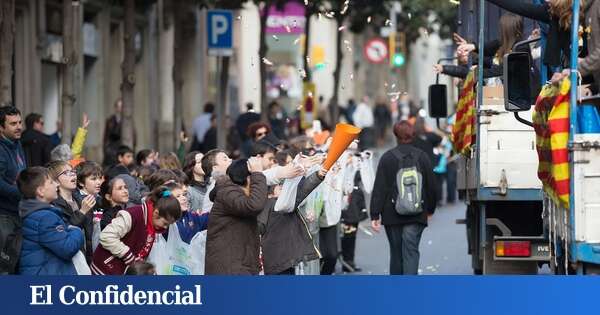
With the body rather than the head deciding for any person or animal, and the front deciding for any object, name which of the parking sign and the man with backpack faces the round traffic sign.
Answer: the man with backpack

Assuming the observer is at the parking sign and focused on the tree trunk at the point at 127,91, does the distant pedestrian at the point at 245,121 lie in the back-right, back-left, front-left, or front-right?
back-right

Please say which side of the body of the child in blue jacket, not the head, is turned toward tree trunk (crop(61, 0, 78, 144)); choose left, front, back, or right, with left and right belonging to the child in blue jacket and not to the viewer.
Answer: left

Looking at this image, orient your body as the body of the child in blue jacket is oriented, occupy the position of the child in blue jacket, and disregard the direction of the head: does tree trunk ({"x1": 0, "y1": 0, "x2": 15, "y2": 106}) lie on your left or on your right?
on your left

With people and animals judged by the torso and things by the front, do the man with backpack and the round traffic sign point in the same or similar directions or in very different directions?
very different directions

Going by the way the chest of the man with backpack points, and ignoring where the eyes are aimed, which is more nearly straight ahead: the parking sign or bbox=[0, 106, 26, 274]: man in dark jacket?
the parking sign

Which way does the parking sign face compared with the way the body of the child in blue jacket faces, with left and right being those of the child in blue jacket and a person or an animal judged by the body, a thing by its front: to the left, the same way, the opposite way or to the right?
to the right

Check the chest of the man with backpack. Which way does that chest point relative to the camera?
away from the camera

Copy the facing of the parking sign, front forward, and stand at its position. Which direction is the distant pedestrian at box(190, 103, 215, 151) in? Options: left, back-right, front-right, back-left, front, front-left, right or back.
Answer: back

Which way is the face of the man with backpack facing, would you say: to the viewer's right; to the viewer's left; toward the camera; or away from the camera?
away from the camera

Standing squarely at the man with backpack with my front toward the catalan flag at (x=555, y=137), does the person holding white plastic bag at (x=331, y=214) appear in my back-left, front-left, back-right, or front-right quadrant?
back-right

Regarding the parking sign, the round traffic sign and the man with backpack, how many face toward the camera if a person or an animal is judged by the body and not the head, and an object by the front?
2

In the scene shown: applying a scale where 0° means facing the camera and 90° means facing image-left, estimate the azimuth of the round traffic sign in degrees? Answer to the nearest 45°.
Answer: approximately 0°
